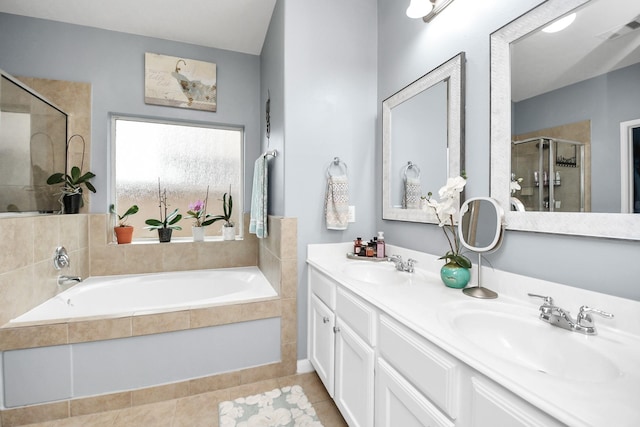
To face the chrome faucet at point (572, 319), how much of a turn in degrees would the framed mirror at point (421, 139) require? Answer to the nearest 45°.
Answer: approximately 90° to its left

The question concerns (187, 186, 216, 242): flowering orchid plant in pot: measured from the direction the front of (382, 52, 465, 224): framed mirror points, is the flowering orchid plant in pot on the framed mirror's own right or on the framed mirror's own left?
on the framed mirror's own right

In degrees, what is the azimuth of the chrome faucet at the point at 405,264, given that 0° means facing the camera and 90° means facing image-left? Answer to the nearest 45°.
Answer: approximately 45°

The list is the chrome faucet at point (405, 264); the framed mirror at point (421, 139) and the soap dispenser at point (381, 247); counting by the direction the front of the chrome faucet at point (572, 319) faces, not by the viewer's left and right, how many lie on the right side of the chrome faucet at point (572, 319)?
3

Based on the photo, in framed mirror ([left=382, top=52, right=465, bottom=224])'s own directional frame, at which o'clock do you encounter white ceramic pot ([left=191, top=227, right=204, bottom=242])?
The white ceramic pot is roughly at 2 o'clock from the framed mirror.
